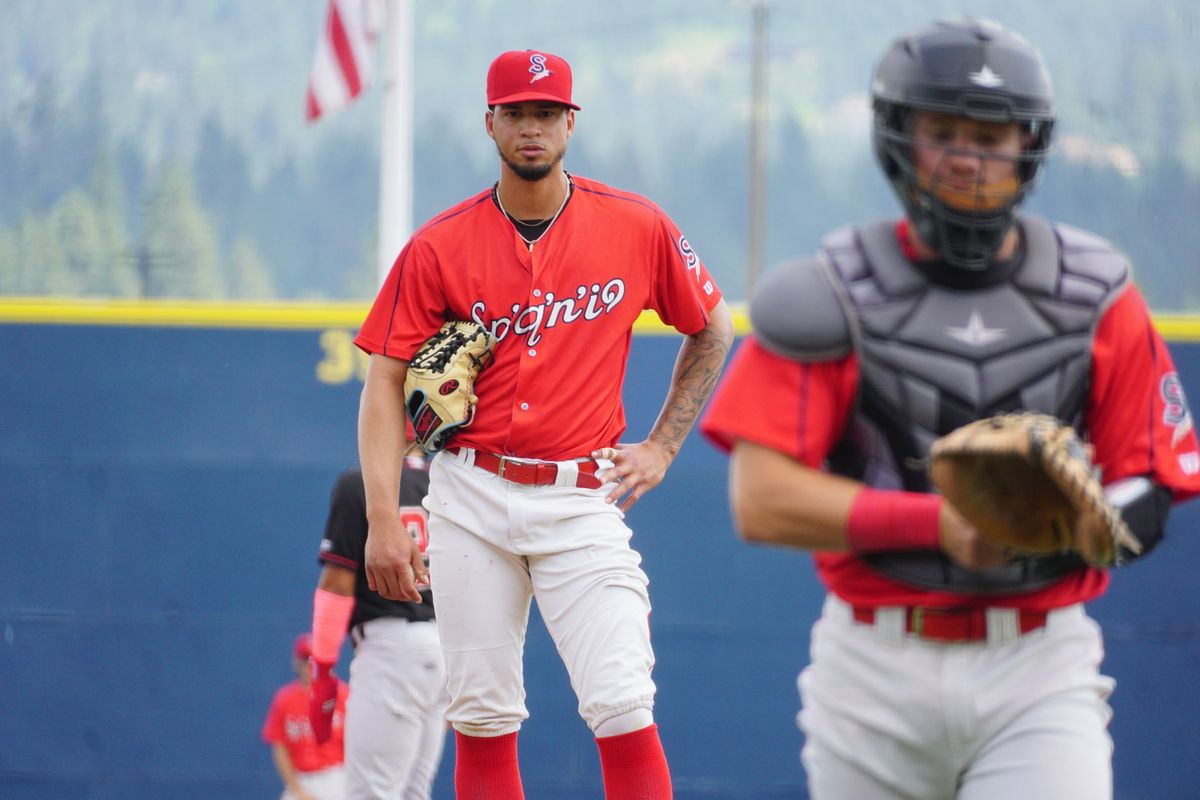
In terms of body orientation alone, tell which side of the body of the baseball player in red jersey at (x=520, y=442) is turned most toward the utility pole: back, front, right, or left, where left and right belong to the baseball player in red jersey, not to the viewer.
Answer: back

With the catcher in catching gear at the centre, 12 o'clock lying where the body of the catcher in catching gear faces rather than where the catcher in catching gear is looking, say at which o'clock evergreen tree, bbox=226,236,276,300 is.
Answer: The evergreen tree is roughly at 5 o'clock from the catcher in catching gear.

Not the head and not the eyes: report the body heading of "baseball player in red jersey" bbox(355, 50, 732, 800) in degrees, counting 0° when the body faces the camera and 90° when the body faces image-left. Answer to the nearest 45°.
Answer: approximately 0°

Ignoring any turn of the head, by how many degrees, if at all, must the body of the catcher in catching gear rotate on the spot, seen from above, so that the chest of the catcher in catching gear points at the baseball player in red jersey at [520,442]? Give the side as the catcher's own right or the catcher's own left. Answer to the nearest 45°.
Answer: approximately 135° to the catcher's own right

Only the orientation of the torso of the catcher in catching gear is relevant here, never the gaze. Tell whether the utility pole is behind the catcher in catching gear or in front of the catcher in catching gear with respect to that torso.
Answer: behind

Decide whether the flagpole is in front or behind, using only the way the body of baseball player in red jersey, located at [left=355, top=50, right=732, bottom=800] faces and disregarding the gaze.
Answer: behind

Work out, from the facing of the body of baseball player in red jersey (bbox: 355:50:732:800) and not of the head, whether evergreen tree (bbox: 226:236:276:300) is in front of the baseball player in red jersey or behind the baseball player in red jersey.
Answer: behind

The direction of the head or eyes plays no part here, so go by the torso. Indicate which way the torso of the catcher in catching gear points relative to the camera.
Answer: toward the camera

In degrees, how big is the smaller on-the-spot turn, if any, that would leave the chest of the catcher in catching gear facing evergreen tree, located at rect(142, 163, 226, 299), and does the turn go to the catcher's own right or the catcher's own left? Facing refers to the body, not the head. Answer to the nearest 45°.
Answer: approximately 135° to the catcher's own right

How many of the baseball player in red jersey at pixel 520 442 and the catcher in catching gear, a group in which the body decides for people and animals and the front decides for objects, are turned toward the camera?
2
